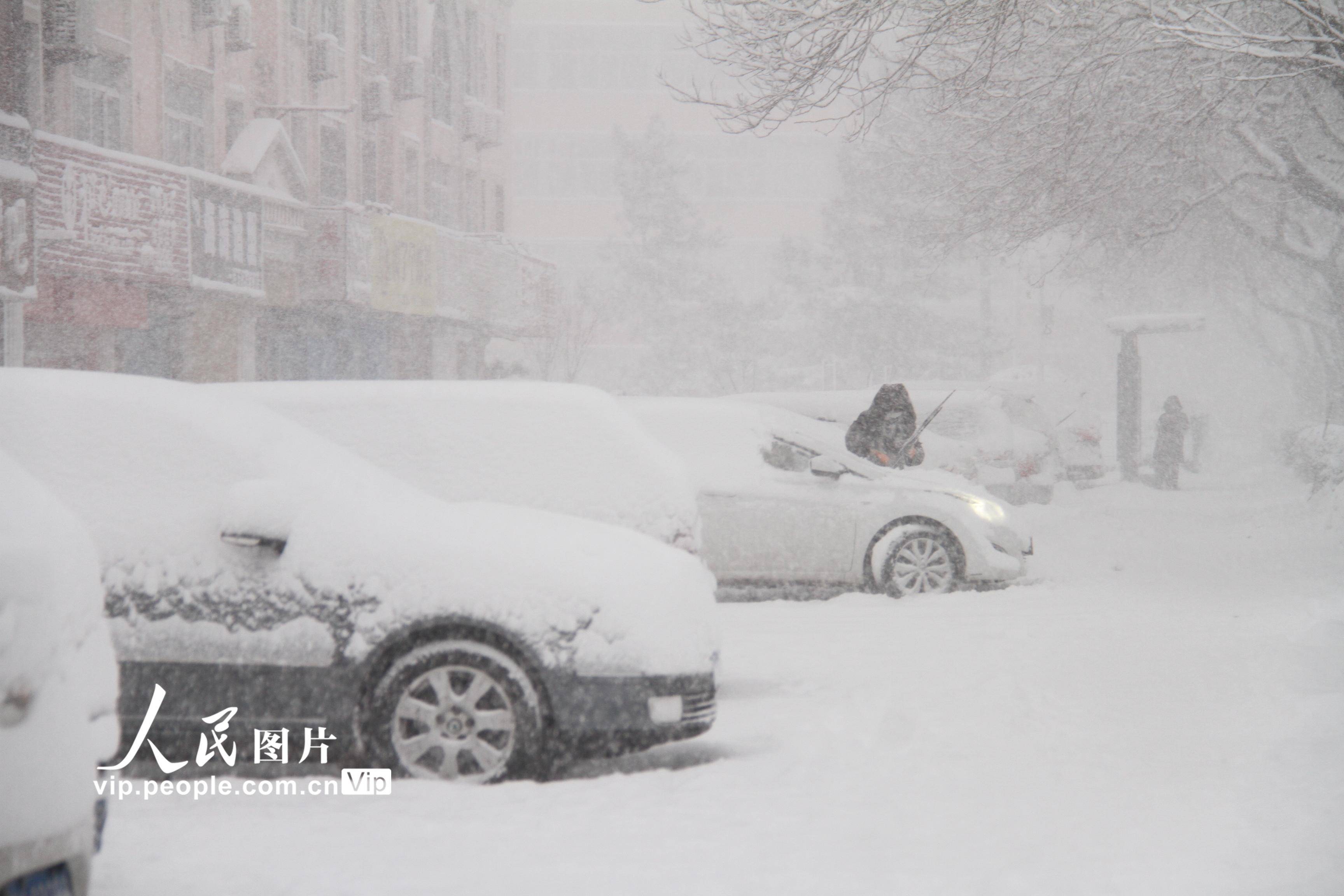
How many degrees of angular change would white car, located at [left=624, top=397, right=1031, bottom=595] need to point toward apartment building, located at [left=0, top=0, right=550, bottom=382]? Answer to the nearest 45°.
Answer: approximately 135° to its left

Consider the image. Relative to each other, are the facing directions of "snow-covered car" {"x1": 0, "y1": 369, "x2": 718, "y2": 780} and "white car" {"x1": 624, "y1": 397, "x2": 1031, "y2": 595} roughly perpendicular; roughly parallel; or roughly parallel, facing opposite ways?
roughly parallel

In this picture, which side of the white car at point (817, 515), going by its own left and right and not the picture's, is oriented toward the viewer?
right

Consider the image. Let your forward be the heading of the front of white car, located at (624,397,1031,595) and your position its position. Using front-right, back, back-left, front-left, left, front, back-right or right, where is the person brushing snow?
left

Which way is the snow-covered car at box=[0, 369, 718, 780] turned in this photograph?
to the viewer's right

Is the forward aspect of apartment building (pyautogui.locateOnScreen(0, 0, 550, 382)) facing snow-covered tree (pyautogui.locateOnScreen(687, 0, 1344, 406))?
yes

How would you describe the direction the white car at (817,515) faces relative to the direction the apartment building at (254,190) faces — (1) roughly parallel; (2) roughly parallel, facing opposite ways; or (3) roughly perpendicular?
roughly parallel

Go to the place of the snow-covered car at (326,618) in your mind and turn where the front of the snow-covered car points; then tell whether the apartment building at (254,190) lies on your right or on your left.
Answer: on your left

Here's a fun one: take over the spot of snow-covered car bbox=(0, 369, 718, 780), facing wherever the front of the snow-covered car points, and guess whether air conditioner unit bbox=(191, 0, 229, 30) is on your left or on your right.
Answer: on your left

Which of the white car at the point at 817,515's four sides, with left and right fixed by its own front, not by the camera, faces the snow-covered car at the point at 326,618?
right

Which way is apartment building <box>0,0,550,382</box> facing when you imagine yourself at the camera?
facing the viewer and to the right of the viewer

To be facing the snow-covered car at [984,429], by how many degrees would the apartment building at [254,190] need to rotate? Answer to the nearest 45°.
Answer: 0° — it already faces it

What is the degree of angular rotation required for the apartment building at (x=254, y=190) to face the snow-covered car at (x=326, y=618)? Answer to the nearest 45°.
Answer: approximately 45° to its right

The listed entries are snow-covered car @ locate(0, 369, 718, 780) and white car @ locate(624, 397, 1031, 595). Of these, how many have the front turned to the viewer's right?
2
